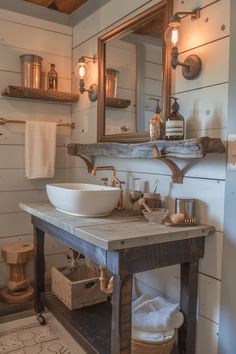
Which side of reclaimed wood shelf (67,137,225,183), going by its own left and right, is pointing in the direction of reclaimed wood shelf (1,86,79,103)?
right

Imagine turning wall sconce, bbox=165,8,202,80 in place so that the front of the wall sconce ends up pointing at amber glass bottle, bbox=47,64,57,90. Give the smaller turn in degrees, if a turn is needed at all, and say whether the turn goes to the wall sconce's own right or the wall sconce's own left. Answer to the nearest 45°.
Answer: approximately 90° to the wall sconce's own right

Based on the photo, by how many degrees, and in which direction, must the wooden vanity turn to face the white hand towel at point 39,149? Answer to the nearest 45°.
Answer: approximately 90° to its right

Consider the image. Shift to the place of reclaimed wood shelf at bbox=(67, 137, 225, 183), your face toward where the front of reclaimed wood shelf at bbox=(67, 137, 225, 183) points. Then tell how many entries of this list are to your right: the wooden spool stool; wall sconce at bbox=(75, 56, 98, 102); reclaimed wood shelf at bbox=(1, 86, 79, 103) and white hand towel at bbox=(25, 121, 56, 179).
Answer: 4

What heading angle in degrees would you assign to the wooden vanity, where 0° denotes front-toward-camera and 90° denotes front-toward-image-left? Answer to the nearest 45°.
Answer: approximately 45°
